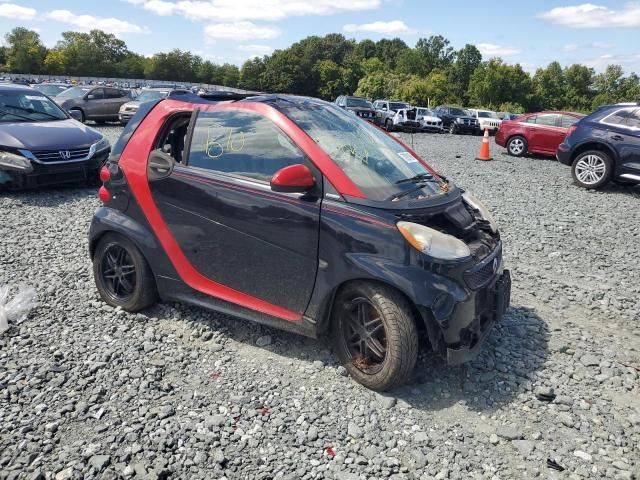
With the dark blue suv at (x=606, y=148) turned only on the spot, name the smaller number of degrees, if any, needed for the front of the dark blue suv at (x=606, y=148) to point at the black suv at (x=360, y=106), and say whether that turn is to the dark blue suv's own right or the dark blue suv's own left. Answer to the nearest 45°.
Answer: approximately 135° to the dark blue suv's own left

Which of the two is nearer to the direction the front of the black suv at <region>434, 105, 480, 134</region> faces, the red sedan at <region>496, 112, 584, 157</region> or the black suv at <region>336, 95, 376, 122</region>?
the red sedan

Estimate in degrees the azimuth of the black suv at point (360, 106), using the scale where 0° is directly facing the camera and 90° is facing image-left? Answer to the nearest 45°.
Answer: approximately 315°

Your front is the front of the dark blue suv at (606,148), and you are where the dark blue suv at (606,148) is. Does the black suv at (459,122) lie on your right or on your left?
on your left

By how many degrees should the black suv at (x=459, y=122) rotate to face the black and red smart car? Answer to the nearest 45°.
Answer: approximately 45° to its right

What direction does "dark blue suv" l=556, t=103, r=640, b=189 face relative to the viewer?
to the viewer's right

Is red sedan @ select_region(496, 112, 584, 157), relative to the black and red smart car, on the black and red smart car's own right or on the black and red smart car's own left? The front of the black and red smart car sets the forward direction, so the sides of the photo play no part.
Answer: on the black and red smart car's own left
